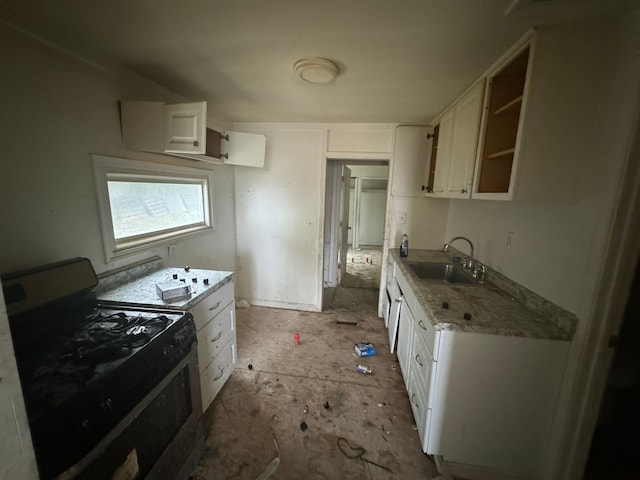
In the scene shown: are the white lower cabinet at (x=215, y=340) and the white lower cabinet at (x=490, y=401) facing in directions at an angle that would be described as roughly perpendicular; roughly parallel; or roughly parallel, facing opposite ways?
roughly parallel, facing opposite ways

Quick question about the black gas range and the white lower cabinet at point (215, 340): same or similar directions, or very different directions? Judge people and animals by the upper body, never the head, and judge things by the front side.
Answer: same or similar directions

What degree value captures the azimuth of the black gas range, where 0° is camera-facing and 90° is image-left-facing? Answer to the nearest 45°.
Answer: approximately 315°

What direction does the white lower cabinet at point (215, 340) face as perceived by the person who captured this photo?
facing the viewer and to the right of the viewer

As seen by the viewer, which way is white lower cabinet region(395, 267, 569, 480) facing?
to the viewer's left

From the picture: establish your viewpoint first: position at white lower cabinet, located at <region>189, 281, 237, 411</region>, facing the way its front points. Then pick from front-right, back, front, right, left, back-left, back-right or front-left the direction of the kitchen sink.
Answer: front-left

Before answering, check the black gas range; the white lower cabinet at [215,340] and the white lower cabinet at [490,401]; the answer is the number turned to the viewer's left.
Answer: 1

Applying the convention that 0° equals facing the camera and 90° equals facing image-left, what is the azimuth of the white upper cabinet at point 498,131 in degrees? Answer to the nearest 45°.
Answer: approximately 45°

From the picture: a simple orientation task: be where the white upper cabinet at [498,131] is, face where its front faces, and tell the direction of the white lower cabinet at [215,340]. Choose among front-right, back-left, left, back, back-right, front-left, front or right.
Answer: front

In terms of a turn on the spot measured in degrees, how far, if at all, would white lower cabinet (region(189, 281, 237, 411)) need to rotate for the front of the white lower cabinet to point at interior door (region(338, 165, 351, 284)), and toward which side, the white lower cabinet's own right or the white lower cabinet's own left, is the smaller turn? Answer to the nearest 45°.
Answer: approximately 90° to the white lower cabinet's own left

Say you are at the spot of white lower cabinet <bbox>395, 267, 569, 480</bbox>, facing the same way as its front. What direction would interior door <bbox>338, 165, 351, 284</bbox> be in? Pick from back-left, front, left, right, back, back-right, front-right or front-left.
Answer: front-right

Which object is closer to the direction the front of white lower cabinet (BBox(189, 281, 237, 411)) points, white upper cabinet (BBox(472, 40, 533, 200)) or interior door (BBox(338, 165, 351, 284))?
the white upper cabinet
